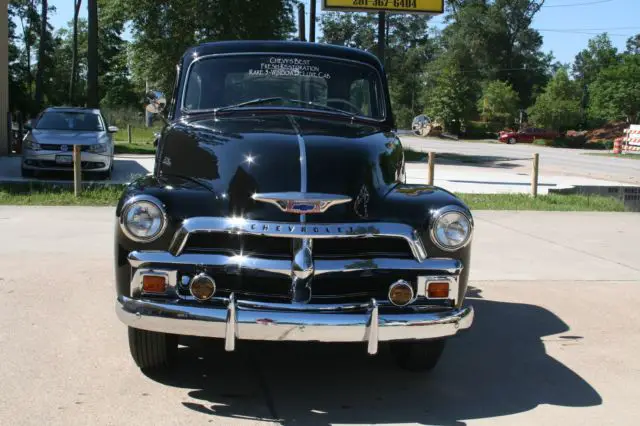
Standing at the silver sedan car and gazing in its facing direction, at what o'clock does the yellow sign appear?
The yellow sign is roughly at 8 o'clock from the silver sedan car.

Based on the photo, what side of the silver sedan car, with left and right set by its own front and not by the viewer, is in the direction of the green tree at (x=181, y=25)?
back

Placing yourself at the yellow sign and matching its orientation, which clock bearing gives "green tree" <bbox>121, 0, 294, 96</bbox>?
The green tree is roughly at 4 o'clock from the yellow sign.

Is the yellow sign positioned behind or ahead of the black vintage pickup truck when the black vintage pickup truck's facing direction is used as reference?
behind

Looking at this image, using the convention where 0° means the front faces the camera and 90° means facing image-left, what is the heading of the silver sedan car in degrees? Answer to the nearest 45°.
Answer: approximately 0°

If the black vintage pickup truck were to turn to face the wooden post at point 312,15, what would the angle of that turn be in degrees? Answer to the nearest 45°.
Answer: approximately 180°

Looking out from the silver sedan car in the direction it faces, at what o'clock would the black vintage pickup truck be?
The black vintage pickup truck is roughly at 12 o'clock from the silver sedan car.

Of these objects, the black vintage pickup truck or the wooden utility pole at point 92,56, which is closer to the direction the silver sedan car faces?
the black vintage pickup truck
